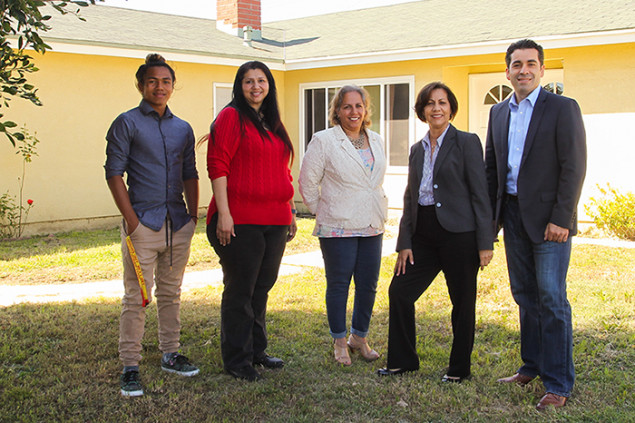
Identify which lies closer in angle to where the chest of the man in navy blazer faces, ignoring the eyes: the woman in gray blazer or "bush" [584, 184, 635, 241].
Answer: the woman in gray blazer

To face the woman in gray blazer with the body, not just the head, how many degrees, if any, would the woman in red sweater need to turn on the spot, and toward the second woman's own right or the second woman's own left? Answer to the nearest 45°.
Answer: approximately 45° to the second woman's own left

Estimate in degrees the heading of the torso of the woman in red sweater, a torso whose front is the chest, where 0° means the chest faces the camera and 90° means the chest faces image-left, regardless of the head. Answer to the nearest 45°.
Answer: approximately 315°

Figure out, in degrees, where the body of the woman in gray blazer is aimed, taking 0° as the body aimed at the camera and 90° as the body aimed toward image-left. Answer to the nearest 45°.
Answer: approximately 45°

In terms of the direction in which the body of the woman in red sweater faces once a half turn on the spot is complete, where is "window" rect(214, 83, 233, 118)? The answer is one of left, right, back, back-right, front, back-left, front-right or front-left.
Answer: front-right

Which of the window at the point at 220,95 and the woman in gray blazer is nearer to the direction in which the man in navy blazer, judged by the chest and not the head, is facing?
the woman in gray blazer
